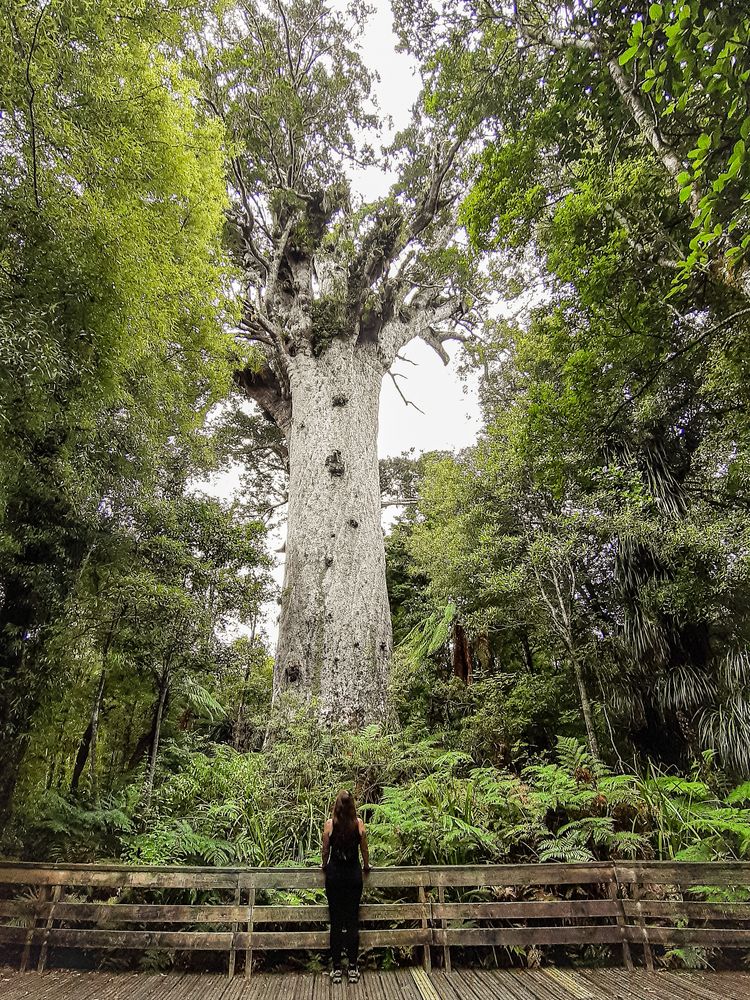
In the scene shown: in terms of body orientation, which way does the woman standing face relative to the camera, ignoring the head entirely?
away from the camera

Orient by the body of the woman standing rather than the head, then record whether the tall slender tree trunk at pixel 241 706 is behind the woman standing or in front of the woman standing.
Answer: in front

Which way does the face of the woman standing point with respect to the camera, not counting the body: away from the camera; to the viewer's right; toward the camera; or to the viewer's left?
away from the camera

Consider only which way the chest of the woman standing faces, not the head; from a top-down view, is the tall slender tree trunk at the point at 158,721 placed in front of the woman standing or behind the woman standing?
in front
